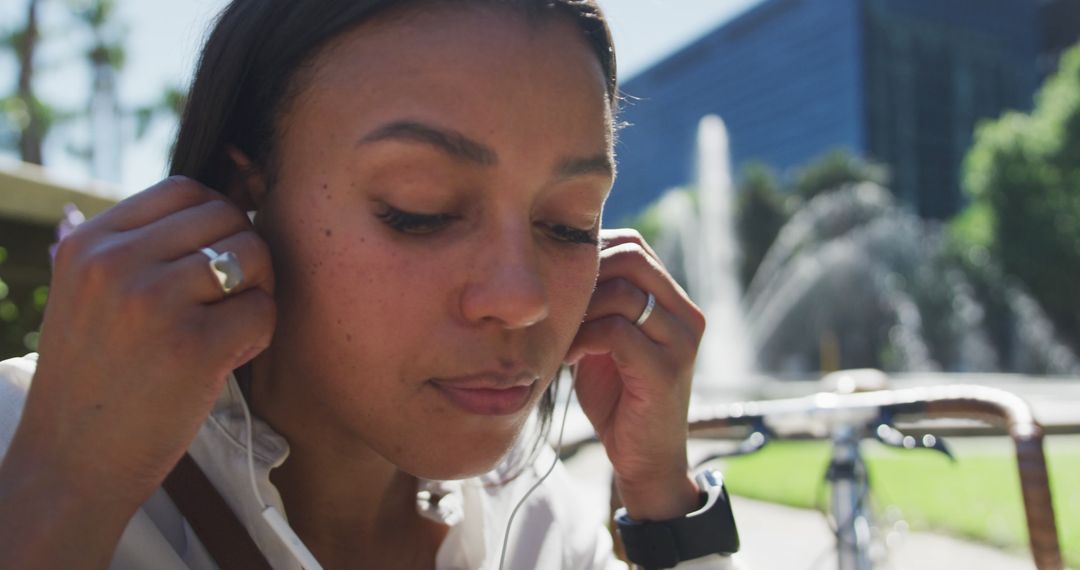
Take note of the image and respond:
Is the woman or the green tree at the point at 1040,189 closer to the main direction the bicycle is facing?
the woman

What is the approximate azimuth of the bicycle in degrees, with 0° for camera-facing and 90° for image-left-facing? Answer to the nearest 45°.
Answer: approximately 0°

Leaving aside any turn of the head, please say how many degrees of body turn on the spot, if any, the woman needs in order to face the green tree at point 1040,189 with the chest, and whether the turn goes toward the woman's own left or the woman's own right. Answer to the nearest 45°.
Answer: approximately 90° to the woman's own left

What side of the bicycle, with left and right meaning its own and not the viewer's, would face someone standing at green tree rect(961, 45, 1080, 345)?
back

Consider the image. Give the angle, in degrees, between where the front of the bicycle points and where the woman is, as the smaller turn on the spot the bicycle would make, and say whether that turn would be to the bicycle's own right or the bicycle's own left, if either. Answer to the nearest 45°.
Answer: approximately 45° to the bicycle's own right

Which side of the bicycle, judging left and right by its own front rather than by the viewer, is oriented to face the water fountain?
back
